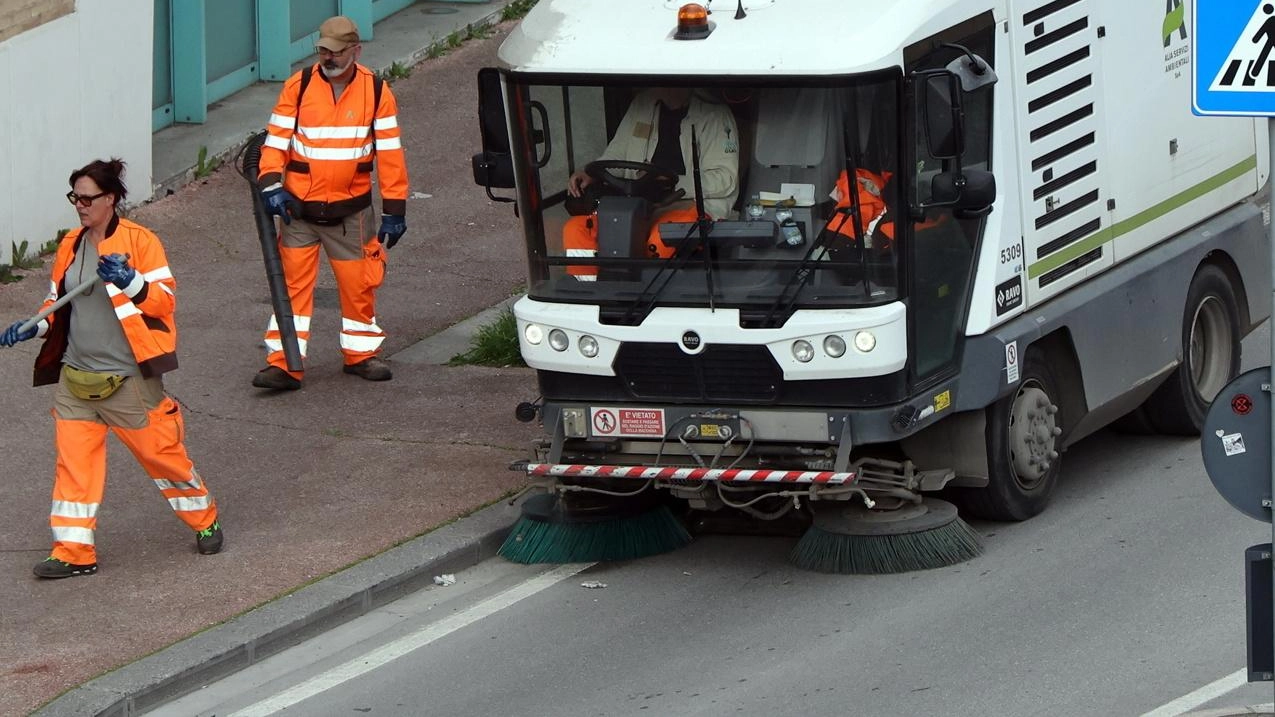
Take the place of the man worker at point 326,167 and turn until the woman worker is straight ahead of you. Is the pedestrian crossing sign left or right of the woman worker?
left

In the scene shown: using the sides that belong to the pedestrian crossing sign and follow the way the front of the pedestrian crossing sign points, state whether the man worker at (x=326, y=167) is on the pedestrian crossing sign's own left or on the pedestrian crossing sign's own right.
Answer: on the pedestrian crossing sign's own right

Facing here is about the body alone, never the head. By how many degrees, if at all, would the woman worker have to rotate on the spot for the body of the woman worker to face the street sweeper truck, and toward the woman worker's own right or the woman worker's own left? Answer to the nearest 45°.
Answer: approximately 135° to the woman worker's own left

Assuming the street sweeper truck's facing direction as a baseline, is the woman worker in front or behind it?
in front

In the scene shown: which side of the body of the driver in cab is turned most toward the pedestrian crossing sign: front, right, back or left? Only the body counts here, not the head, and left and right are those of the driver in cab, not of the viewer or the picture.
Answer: left

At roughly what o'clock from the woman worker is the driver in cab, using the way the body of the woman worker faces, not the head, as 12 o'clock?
The driver in cab is roughly at 8 o'clock from the woman worker.

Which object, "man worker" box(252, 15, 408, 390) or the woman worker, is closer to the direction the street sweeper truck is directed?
the woman worker

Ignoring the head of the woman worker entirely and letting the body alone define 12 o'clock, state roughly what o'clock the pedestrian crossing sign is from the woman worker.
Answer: The pedestrian crossing sign is roughly at 9 o'clock from the woman worker.

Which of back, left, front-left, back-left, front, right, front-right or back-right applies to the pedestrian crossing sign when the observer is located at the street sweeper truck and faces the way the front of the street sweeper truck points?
left

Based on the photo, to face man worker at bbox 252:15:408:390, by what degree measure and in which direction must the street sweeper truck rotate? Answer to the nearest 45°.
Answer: approximately 90° to its right

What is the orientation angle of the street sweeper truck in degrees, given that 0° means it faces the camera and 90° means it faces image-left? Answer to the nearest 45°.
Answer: approximately 45°

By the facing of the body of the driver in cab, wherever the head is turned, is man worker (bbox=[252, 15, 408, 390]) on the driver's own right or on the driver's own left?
on the driver's own right

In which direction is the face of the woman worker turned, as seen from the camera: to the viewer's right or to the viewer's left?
to the viewer's left

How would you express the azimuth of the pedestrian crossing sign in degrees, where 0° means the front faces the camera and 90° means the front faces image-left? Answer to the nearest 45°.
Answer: approximately 0°

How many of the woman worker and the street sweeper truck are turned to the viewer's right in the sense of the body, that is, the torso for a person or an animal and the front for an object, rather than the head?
0
